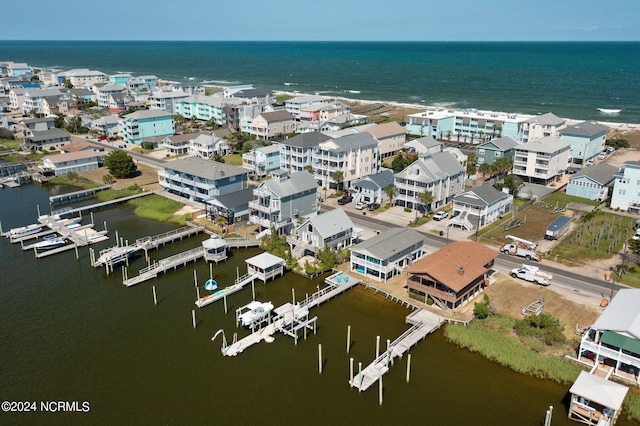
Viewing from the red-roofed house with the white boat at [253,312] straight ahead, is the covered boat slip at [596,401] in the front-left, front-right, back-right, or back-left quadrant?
back-left

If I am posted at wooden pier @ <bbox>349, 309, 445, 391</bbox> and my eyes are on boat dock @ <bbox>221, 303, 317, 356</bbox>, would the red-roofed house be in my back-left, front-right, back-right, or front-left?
back-right

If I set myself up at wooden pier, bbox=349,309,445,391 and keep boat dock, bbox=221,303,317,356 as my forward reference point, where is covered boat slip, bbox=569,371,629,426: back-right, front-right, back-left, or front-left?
back-left
